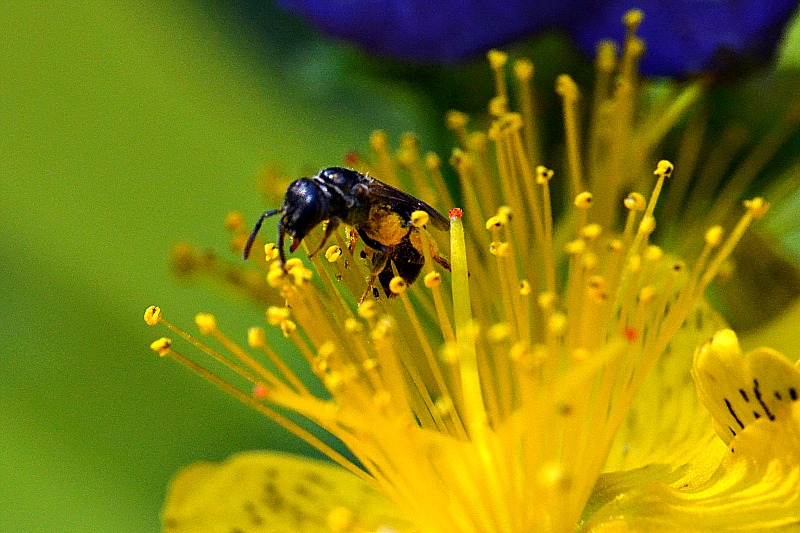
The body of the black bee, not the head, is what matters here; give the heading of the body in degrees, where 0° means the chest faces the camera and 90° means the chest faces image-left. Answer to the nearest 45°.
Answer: approximately 90°
